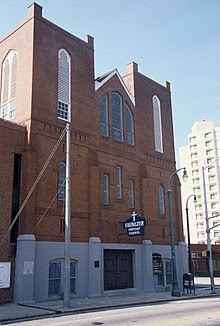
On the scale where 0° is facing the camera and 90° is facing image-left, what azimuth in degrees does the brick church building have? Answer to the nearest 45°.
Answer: approximately 315°
